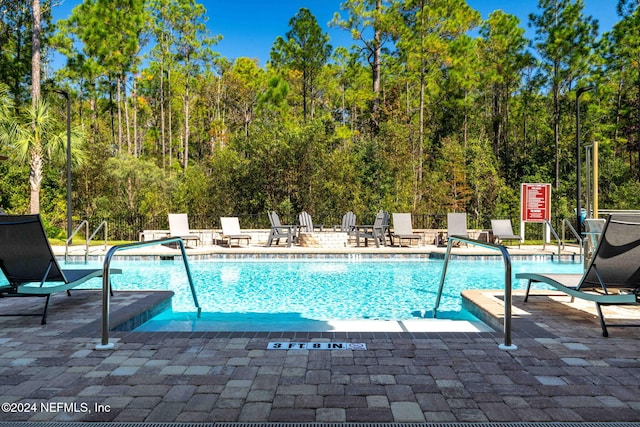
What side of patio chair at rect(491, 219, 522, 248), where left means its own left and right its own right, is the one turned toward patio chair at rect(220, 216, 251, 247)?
right

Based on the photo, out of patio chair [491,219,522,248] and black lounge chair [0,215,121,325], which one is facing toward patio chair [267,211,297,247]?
the black lounge chair

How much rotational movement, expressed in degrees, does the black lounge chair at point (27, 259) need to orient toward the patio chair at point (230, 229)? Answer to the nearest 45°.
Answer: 0° — it already faces it

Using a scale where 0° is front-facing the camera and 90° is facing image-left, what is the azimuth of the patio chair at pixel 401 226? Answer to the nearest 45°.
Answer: approximately 315°

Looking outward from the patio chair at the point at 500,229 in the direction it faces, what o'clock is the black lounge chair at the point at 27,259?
The black lounge chair is roughly at 2 o'clock from the patio chair.

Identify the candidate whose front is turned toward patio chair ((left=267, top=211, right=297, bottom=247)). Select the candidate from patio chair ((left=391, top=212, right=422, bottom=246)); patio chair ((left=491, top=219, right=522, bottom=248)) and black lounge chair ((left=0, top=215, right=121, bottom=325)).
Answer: the black lounge chair

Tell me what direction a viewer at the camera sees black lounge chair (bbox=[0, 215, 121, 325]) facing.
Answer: facing away from the viewer and to the right of the viewer
